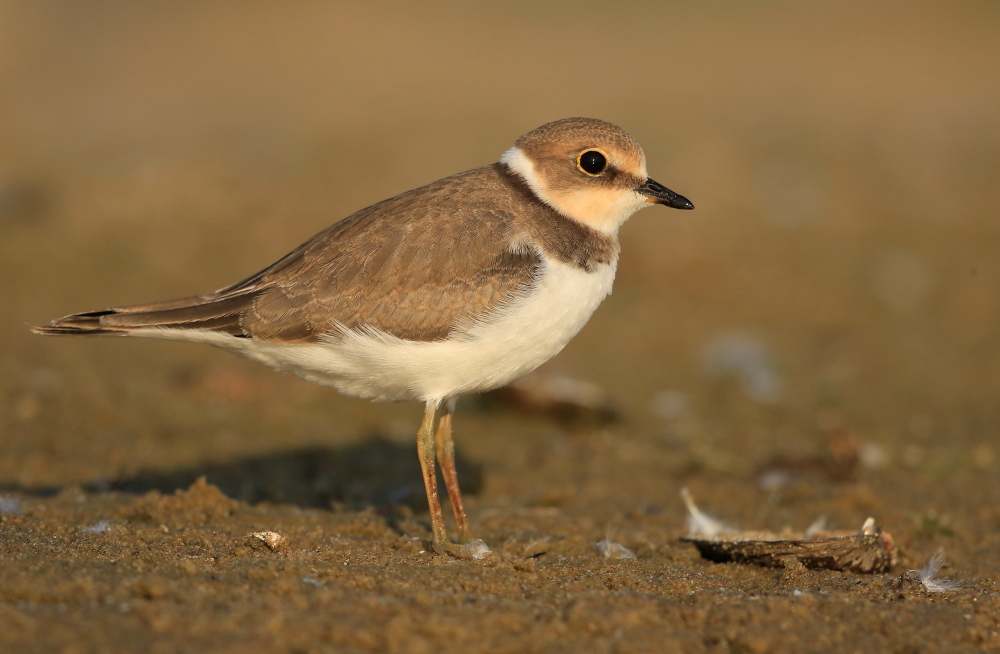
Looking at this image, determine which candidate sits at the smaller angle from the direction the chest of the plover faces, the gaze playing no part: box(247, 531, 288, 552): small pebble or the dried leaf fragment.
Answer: the dried leaf fragment

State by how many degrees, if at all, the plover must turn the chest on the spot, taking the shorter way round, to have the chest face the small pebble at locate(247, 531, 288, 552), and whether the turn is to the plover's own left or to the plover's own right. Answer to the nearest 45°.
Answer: approximately 135° to the plover's own right

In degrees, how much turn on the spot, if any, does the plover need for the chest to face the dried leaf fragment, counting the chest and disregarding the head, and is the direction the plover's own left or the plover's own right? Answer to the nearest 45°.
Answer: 0° — it already faces it

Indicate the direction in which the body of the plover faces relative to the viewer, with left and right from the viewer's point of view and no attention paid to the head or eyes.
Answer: facing to the right of the viewer
